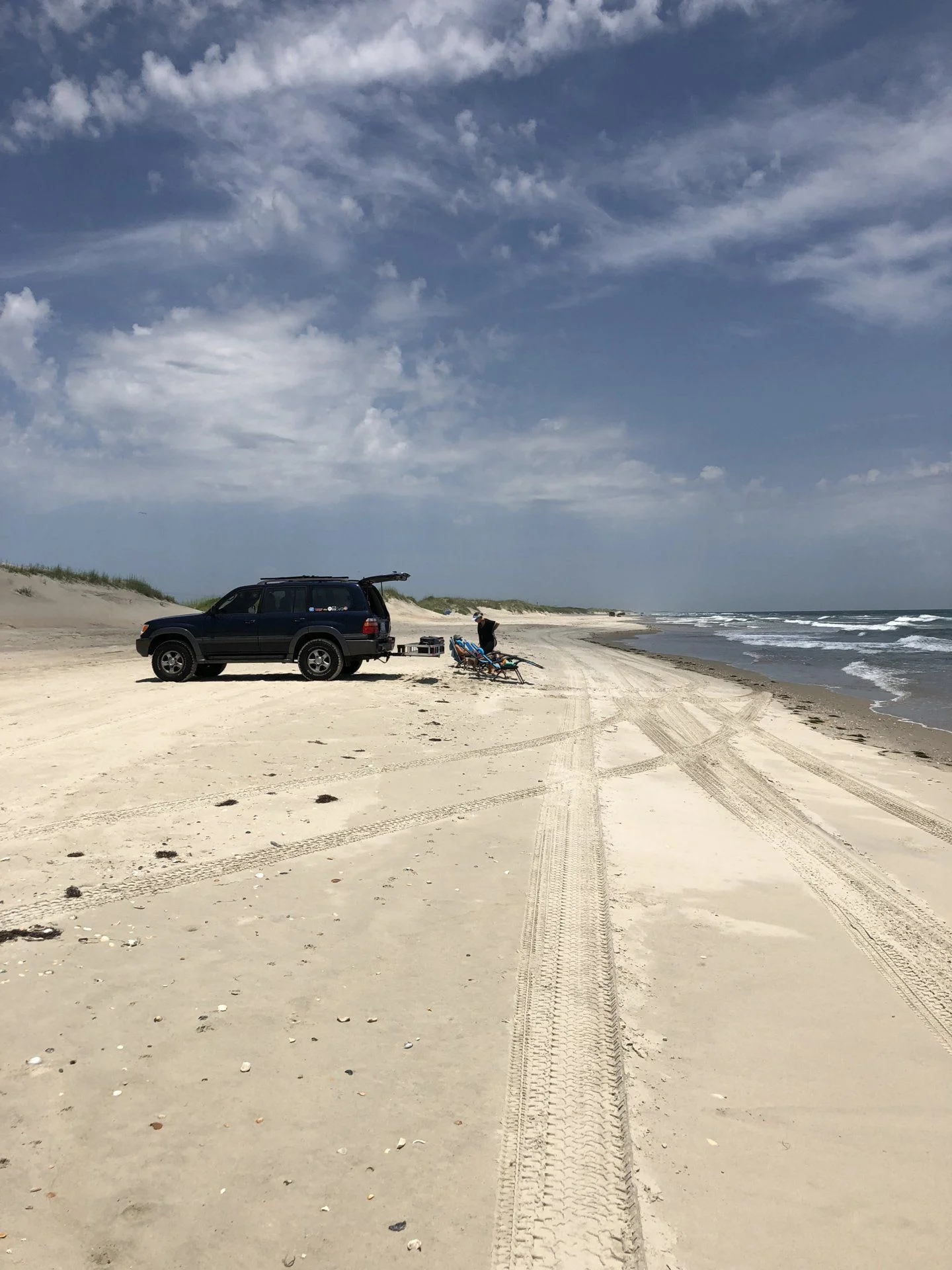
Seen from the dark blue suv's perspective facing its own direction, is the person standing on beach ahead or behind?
behind

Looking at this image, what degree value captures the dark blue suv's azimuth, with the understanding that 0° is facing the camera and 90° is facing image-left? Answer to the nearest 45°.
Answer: approximately 90°
